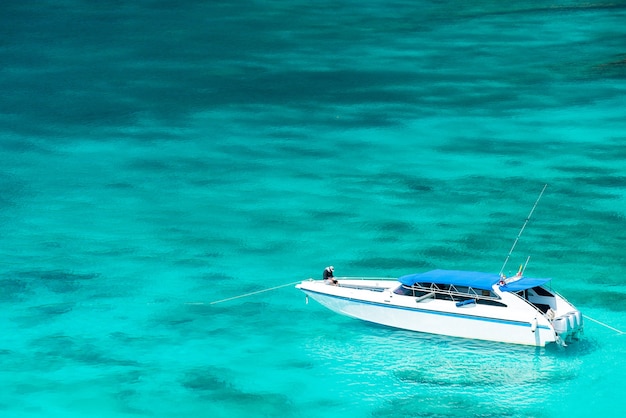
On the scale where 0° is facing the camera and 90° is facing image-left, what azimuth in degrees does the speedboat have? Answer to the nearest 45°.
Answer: approximately 135°
